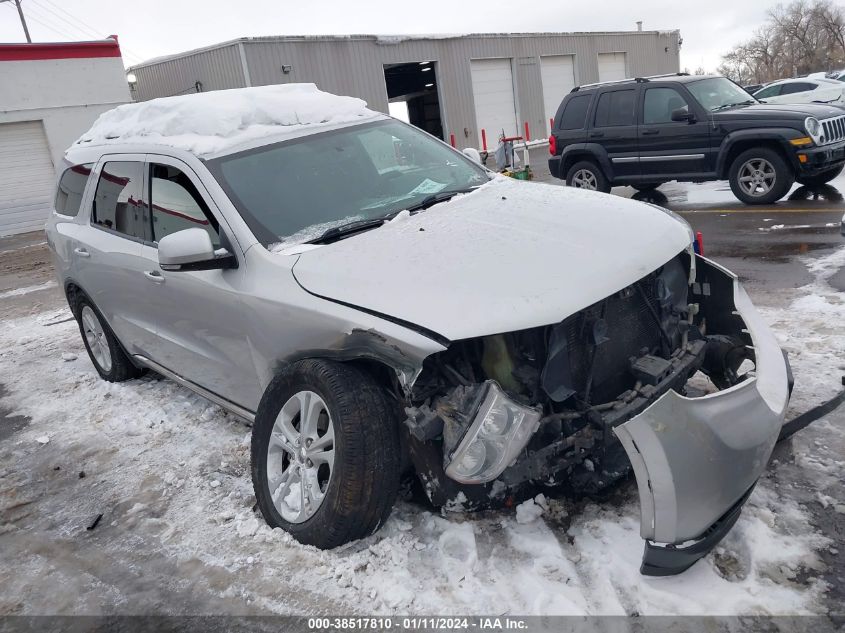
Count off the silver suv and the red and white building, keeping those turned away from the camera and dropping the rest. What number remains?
0

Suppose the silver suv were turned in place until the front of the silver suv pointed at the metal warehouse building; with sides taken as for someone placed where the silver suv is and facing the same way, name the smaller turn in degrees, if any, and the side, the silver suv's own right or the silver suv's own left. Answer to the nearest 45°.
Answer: approximately 135° to the silver suv's own left

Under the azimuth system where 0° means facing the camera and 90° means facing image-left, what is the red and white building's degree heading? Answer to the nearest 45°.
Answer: approximately 0°

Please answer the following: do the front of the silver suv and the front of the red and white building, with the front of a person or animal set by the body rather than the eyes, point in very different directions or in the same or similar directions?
same or similar directions

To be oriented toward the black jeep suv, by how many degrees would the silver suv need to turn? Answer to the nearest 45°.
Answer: approximately 90° to its left

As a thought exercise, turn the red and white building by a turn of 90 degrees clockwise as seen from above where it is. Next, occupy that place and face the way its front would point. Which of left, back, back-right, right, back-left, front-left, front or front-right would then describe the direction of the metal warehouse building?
back
